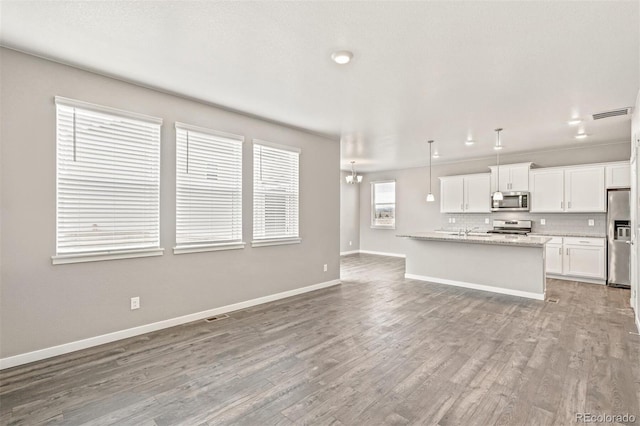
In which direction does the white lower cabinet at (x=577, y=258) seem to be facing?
toward the camera

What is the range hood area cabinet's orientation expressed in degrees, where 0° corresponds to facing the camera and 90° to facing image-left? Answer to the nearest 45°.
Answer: approximately 0°

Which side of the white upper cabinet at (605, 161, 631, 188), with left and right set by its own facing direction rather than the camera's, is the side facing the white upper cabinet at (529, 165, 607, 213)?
right

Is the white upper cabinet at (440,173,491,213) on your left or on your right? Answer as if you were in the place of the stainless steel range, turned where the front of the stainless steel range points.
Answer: on your right

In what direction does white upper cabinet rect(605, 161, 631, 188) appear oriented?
toward the camera

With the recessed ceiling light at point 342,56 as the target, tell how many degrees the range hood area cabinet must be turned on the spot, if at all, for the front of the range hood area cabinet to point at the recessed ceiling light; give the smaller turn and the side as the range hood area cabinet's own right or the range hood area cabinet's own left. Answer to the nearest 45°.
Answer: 0° — it already faces it

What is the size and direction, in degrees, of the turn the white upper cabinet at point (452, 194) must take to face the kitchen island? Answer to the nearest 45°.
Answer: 0° — it already faces it

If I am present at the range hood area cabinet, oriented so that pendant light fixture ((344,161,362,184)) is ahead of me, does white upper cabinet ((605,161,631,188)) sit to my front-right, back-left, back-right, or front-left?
back-left
